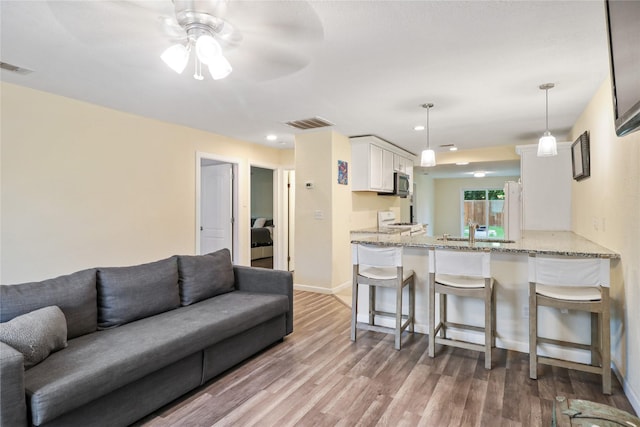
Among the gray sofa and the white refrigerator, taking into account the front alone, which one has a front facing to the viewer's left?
the white refrigerator

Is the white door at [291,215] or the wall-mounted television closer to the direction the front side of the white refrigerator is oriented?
the white door

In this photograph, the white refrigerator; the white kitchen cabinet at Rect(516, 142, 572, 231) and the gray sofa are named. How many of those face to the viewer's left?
2

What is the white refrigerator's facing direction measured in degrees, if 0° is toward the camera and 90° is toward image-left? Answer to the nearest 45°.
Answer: approximately 90°

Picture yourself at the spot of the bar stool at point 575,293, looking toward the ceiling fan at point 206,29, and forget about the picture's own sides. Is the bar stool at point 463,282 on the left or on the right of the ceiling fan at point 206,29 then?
right

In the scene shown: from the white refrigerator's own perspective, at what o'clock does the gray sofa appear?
The gray sofa is roughly at 10 o'clock from the white refrigerator.

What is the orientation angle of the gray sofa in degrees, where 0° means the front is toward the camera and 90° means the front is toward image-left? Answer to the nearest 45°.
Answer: approximately 315°

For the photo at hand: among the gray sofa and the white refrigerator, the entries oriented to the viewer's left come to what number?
1

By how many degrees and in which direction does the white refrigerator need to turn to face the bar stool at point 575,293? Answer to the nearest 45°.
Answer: approximately 90° to its left

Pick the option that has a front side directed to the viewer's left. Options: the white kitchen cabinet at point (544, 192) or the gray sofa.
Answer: the white kitchen cabinet
